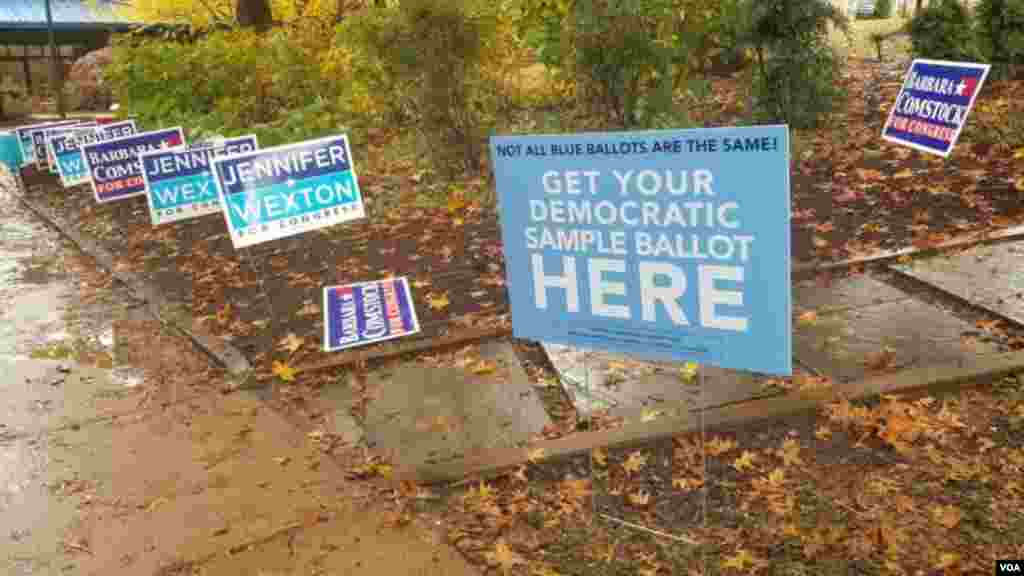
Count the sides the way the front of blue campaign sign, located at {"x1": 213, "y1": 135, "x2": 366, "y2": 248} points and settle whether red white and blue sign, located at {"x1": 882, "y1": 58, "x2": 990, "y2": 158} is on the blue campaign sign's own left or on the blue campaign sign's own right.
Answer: on the blue campaign sign's own left

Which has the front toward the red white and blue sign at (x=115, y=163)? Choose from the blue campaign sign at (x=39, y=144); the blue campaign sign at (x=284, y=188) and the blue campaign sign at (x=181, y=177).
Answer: the blue campaign sign at (x=39, y=144)

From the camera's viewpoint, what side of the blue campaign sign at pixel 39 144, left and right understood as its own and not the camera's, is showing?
front

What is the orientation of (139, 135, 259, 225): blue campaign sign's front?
toward the camera

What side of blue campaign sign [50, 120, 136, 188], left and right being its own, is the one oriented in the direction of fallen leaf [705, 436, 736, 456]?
front

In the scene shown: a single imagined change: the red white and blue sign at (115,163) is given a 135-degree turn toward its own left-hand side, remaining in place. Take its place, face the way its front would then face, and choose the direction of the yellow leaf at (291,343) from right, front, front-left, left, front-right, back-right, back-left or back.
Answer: back-right

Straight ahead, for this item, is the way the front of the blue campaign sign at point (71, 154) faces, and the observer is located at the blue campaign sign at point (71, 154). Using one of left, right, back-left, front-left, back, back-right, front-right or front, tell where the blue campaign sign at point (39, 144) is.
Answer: back

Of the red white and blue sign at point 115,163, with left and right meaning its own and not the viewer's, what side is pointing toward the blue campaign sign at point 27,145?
back

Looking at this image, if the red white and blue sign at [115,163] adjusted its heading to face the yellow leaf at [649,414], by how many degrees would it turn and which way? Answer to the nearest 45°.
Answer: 0° — it already faces it

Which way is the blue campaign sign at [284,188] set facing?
toward the camera

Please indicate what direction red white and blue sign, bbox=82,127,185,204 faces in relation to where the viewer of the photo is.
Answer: facing the viewer

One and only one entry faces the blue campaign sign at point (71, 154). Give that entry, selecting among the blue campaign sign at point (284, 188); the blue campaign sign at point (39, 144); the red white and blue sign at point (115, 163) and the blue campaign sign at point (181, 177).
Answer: the blue campaign sign at point (39, 144)

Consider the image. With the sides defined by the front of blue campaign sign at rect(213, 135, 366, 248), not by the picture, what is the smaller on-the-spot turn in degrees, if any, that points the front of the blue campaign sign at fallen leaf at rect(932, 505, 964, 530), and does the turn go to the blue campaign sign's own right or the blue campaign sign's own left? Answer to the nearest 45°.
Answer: approximately 45° to the blue campaign sign's own left

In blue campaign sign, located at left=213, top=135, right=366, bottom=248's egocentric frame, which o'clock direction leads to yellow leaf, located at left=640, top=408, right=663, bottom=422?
The yellow leaf is roughly at 11 o'clock from the blue campaign sign.
